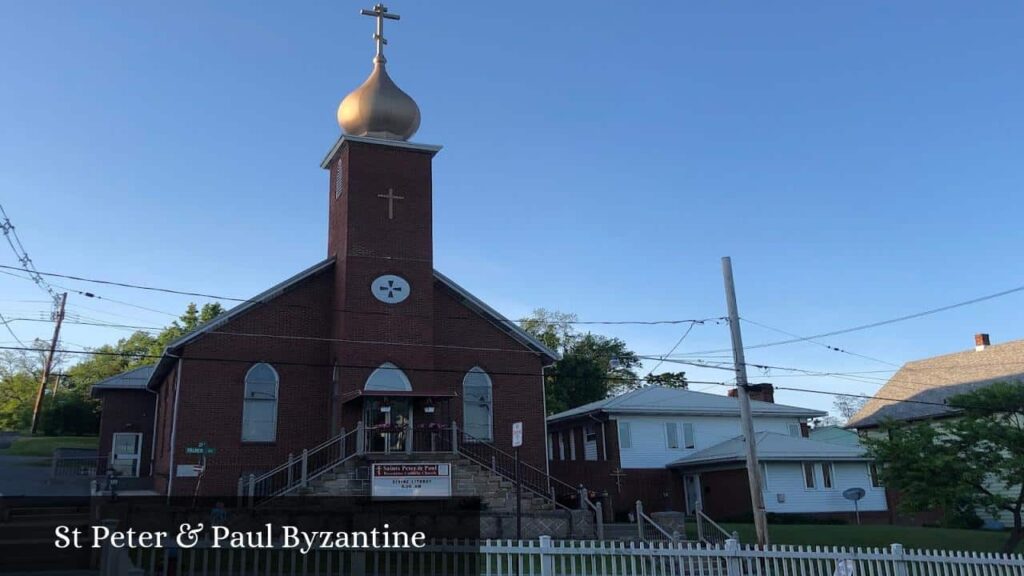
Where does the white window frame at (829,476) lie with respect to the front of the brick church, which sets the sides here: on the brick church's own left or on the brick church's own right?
on the brick church's own left

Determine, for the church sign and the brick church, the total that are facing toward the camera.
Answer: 2

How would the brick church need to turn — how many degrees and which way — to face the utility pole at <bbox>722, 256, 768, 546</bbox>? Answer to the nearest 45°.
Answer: approximately 45° to its left

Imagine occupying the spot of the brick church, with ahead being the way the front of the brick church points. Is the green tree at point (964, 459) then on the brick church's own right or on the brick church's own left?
on the brick church's own left

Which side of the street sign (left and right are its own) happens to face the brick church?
back

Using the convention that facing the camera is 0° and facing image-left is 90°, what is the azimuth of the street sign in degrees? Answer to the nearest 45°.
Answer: approximately 0°

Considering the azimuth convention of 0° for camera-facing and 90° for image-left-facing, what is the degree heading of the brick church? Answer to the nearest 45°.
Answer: approximately 0°

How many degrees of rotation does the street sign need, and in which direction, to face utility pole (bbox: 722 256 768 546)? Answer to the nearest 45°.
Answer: approximately 45° to its left

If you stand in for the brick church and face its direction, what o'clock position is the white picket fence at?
The white picket fence is roughly at 12 o'clock from the brick church.
